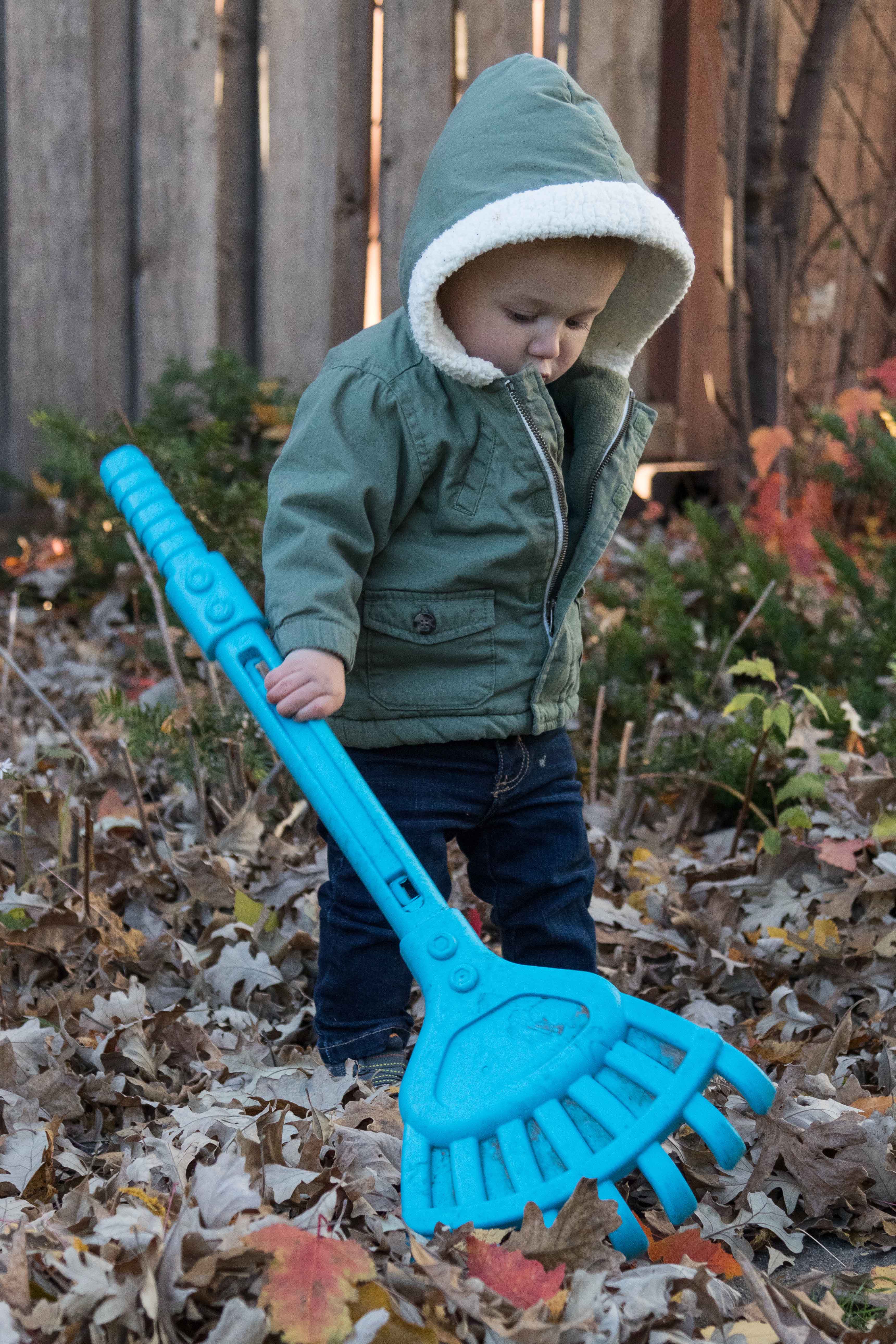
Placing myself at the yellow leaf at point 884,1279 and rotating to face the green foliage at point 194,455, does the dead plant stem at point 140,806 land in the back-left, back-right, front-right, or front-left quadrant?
front-left

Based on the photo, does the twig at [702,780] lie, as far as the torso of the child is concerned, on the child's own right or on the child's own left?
on the child's own left

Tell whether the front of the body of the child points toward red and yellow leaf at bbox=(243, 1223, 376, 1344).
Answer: no

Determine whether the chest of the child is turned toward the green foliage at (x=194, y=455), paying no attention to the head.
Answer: no

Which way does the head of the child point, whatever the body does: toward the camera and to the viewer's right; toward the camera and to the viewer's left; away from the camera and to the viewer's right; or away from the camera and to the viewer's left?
toward the camera and to the viewer's right

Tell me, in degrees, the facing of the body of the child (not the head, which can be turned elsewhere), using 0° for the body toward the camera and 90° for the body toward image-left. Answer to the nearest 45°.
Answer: approximately 315°

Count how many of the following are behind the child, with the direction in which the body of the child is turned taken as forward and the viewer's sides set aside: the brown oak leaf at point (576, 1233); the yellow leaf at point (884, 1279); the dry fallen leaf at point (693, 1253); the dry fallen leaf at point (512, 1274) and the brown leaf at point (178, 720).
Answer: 1

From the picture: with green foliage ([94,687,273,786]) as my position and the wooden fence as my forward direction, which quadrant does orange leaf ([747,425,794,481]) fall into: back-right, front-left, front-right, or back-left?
front-right

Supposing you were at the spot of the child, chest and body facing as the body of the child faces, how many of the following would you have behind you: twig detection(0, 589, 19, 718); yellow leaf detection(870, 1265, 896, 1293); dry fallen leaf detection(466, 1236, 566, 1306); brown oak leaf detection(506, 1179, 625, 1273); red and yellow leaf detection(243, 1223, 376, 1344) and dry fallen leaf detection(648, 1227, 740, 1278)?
1

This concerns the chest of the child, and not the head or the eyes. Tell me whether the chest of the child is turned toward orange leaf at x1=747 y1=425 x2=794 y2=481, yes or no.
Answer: no

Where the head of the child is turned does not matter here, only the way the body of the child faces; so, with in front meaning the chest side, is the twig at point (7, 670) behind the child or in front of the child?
behind

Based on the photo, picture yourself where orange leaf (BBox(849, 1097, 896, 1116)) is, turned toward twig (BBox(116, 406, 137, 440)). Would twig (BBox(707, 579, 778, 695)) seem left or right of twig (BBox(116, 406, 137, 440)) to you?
right

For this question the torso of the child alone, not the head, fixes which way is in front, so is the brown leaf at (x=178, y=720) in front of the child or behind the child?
behind

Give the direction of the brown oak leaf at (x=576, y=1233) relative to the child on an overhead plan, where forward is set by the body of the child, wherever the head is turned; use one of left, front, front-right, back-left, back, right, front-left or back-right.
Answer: front-right
